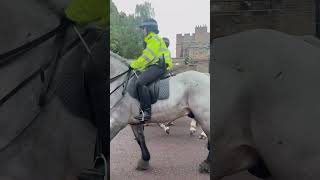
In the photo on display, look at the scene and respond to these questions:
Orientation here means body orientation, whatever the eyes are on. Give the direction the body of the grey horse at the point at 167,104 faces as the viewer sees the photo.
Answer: to the viewer's left

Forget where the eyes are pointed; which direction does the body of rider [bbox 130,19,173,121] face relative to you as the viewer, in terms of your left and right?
facing to the left of the viewer
